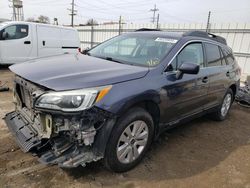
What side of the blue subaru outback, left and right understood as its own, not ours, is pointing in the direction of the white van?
right

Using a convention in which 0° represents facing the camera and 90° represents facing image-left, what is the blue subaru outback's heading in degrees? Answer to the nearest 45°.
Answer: approximately 45°
